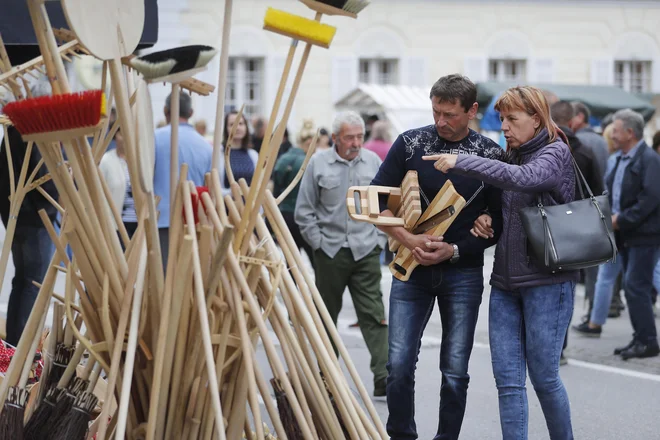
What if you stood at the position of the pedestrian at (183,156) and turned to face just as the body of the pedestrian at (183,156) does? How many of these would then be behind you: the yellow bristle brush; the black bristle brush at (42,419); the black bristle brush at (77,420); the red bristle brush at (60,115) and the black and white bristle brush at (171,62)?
5

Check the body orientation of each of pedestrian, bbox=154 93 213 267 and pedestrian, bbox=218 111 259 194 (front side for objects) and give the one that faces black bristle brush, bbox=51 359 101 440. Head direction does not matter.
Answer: pedestrian, bbox=218 111 259 194

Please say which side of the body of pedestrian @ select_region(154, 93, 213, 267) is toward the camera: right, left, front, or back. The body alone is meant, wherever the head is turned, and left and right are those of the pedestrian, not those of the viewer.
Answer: back

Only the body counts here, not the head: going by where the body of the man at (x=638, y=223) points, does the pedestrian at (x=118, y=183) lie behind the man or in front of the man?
in front

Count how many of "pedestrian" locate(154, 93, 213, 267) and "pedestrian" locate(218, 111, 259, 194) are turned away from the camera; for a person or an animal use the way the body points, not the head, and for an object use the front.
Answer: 1

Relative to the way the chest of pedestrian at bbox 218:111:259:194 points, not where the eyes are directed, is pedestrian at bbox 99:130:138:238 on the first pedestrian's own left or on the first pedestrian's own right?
on the first pedestrian's own right

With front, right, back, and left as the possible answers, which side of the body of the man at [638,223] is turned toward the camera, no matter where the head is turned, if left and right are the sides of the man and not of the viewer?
left

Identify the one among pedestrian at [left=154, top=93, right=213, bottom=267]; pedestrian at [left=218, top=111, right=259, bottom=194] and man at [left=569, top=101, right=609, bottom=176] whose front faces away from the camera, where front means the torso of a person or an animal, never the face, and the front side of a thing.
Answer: pedestrian at [left=154, top=93, right=213, bottom=267]

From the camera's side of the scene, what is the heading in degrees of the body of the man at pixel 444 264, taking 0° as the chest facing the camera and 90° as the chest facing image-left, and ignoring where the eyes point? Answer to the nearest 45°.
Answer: approximately 0°

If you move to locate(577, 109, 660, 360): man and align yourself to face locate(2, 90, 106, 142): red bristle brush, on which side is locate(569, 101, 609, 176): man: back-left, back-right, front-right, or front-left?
back-right

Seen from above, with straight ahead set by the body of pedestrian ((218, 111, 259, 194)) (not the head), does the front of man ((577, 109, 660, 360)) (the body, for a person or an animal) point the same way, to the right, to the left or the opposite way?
to the right

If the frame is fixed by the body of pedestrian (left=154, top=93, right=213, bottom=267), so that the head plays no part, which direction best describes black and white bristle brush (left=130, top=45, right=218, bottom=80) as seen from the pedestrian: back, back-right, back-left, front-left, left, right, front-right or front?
back
